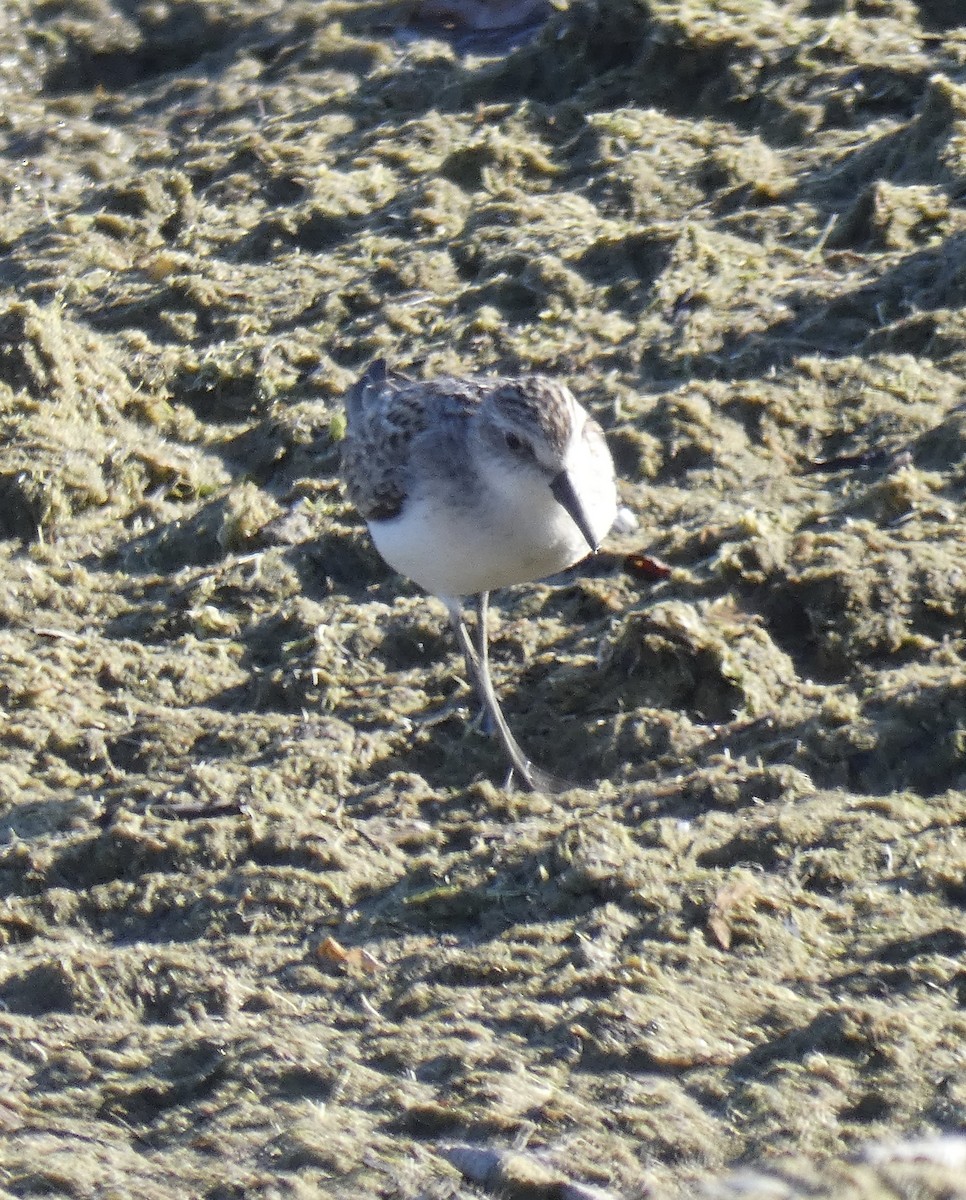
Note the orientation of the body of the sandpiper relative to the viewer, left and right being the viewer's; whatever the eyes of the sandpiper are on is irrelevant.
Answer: facing the viewer and to the right of the viewer
